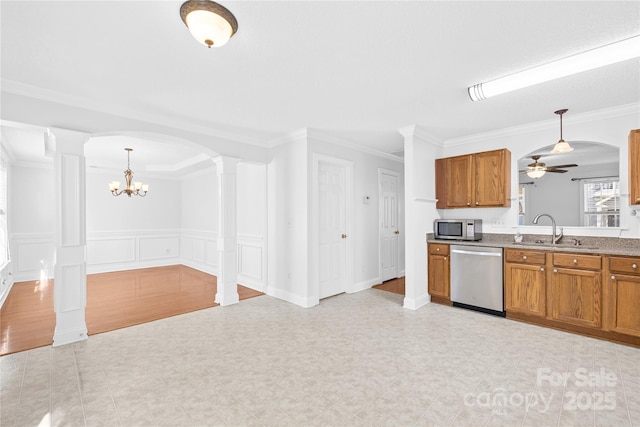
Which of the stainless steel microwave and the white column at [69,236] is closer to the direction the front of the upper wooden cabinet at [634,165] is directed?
the white column

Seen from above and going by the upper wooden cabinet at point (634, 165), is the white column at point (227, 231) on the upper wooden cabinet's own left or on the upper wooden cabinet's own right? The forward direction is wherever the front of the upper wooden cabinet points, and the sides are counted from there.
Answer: on the upper wooden cabinet's own right

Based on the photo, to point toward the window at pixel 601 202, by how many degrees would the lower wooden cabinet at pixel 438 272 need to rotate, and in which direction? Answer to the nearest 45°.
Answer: approximately 135° to its left

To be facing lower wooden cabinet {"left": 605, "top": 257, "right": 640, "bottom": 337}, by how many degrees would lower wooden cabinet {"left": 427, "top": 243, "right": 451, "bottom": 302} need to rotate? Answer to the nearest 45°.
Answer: approximately 90° to its left

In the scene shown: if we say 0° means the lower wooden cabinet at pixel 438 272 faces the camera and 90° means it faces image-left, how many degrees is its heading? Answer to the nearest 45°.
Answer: approximately 45°

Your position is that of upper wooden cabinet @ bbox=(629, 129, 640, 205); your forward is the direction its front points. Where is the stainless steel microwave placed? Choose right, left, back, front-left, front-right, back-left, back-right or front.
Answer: right

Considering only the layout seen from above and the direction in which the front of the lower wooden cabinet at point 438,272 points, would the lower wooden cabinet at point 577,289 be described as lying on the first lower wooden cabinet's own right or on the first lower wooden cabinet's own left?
on the first lower wooden cabinet's own left

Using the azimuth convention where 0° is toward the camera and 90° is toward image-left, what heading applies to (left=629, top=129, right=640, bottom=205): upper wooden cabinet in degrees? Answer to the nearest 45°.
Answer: approximately 0°

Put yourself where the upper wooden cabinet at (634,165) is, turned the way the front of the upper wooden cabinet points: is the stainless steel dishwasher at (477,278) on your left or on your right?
on your right
